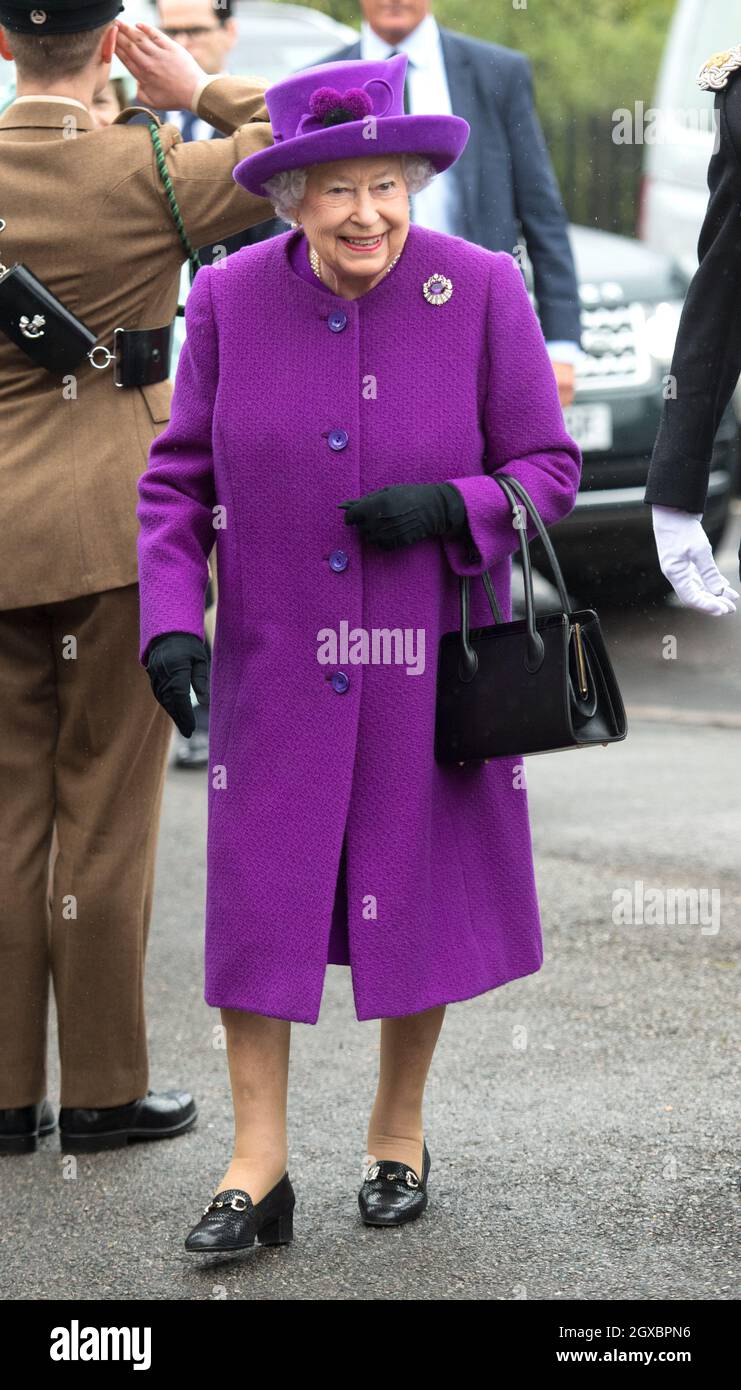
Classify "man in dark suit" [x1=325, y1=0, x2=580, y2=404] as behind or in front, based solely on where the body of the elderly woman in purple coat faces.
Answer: behind

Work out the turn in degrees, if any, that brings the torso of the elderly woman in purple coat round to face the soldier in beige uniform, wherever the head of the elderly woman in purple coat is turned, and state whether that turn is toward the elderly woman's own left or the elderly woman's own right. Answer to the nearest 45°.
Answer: approximately 135° to the elderly woman's own right

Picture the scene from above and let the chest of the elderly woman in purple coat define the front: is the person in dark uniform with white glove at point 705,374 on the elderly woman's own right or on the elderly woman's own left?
on the elderly woman's own left
